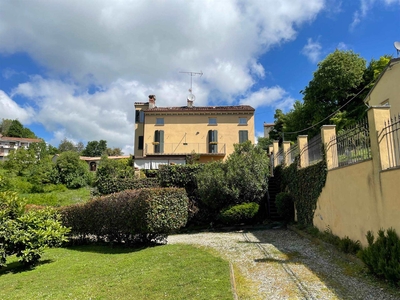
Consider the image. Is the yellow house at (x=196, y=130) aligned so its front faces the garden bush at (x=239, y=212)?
yes

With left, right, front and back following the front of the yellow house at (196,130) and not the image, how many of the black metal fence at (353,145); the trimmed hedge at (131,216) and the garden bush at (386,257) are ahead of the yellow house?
3

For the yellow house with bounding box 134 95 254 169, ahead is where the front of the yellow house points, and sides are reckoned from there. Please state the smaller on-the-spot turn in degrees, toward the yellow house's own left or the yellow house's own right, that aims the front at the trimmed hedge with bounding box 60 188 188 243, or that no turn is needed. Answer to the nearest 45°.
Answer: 0° — it already faces it

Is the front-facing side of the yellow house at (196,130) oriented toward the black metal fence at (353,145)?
yes

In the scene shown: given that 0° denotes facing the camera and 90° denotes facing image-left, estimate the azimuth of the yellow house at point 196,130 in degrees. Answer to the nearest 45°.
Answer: approximately 0°

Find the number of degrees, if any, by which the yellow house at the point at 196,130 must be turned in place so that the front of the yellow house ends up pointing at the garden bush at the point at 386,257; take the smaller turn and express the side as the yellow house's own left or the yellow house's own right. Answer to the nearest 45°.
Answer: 0° — it already faces it
